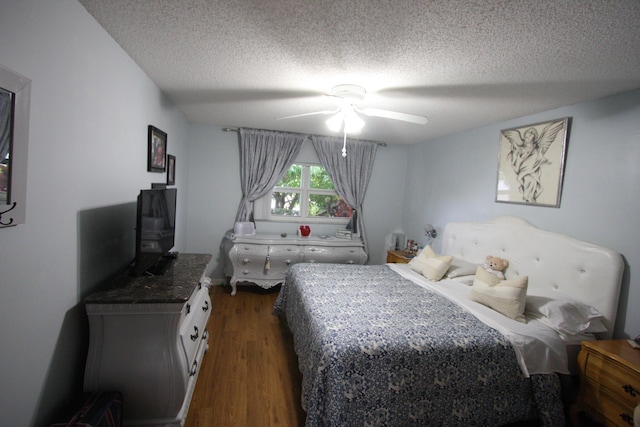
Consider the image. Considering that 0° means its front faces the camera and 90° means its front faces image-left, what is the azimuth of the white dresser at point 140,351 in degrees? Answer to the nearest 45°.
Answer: approximately 270°

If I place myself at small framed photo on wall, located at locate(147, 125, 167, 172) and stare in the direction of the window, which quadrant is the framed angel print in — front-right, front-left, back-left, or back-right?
front-right

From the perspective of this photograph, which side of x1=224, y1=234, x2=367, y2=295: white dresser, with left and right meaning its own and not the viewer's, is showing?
front

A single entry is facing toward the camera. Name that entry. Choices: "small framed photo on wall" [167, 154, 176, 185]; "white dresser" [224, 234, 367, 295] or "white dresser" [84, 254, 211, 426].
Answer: "white dresser" [224, 234, 367, 295]

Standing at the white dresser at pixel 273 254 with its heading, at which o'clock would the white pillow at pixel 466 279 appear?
The white pillow is roughly at 10 o'clock from the white dresser.

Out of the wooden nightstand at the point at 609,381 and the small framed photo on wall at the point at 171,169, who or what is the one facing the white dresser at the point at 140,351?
the wooden nightstand

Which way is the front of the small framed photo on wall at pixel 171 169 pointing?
to the viewer's right

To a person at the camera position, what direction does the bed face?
facing the viewer and to the left of the viewer

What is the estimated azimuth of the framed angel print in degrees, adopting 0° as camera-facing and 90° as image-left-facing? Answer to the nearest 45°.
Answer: approximately 45°

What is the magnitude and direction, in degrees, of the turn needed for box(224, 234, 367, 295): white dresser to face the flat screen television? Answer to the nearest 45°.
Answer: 0° — it already faces it

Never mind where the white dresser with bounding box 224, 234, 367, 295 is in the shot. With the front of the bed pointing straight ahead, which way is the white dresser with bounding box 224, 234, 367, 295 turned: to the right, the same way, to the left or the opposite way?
to the left

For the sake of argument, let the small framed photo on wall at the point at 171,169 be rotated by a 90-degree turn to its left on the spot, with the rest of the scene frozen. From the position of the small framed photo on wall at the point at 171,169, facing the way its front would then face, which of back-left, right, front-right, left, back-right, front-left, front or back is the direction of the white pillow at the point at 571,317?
back-right

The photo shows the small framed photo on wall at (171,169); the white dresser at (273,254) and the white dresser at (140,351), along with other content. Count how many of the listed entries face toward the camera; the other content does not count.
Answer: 1

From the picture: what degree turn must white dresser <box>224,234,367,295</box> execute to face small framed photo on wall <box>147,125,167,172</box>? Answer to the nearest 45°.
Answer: approximately 45° to its right

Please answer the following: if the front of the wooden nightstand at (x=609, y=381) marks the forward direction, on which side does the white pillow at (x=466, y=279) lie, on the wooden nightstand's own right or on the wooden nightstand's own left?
on the wooden nightstand's own right
